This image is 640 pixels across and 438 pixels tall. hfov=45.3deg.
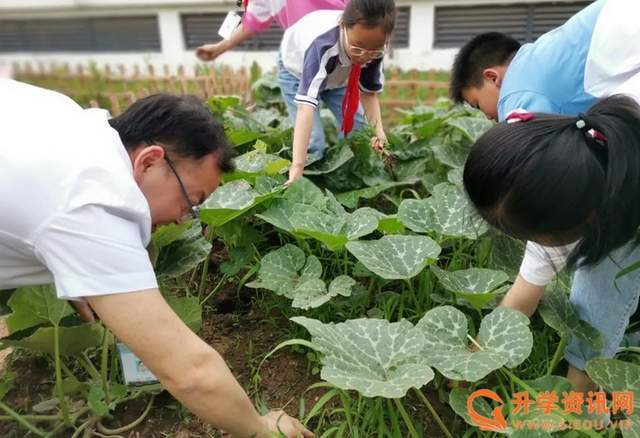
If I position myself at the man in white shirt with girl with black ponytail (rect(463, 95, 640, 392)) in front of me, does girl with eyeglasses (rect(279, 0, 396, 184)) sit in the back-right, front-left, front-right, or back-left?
front-left

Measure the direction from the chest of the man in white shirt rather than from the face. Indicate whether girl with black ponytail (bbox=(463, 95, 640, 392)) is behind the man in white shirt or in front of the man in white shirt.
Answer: in front

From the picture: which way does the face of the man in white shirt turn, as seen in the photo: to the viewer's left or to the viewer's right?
to the viewer's right

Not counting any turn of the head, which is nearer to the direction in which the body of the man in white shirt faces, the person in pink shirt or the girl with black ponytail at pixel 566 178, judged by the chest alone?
the girl with black ponytail

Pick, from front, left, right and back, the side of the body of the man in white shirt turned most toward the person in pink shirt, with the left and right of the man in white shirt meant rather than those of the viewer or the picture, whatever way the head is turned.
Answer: left

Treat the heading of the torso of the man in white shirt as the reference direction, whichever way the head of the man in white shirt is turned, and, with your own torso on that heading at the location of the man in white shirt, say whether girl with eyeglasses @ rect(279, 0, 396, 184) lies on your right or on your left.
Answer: on your left

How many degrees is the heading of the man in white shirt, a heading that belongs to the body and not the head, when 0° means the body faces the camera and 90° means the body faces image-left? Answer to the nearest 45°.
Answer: approximately 270°
